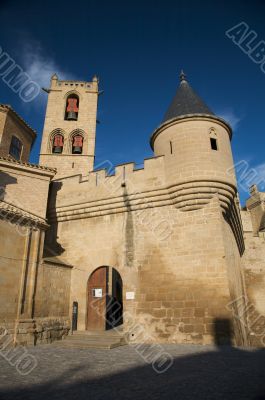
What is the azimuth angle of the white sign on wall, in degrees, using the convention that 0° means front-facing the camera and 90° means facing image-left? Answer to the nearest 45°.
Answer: approximately 0°
